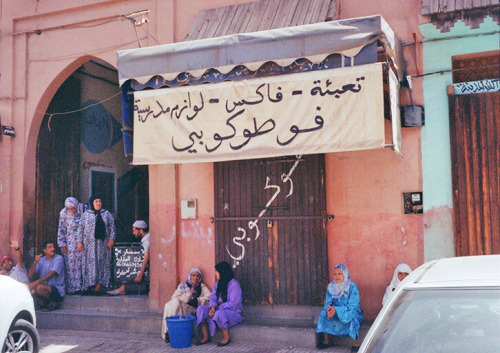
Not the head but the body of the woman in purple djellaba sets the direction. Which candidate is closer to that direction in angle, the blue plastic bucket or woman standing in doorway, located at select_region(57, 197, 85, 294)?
the blue plastic bucket

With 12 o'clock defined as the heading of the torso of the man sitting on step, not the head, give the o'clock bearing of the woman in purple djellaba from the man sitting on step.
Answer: The woman in purple djellaba is roughly at 9 o'clock from the man sitting on step.

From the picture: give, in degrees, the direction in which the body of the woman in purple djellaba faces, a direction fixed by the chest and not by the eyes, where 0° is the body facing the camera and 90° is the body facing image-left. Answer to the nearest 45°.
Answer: approximately 45°

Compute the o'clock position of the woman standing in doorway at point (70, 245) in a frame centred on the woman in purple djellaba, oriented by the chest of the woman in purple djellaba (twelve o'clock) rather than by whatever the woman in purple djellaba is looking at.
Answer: The woman standing in doorway is roughly at 3 o'clock from the woman in purple djellaba.

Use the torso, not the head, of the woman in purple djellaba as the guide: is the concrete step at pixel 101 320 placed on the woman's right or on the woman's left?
on the woman's right

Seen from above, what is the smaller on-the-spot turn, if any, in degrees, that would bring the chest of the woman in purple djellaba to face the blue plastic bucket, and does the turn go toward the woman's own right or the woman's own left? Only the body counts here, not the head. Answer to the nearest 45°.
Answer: approximately 45° to the woman's own right
